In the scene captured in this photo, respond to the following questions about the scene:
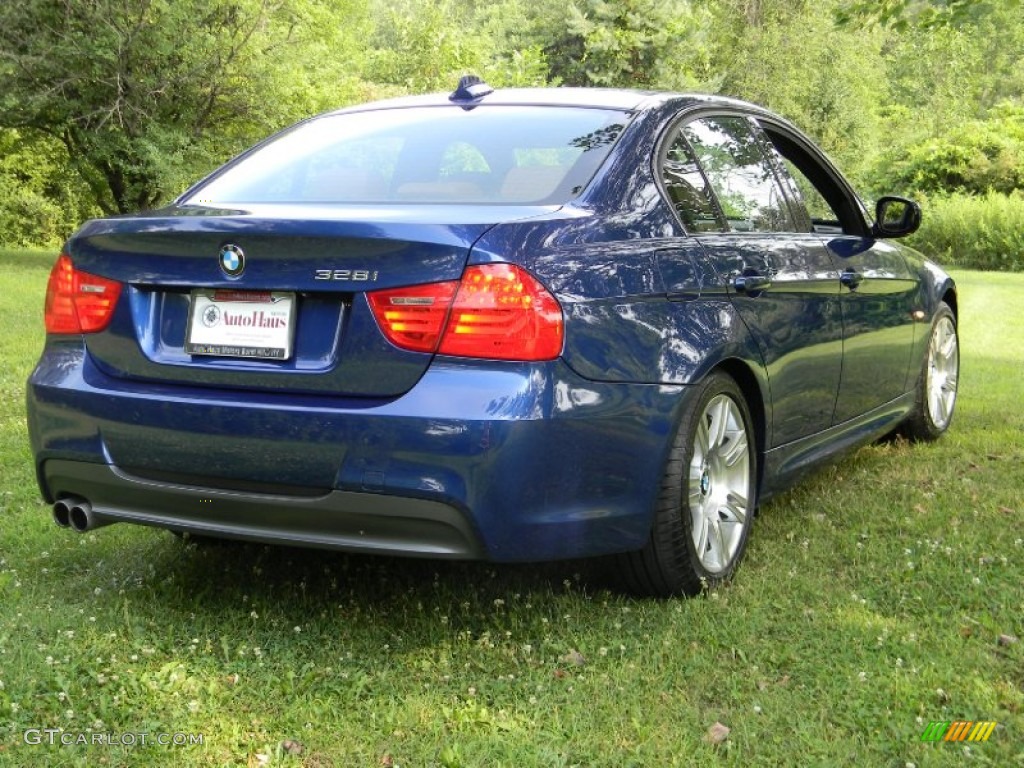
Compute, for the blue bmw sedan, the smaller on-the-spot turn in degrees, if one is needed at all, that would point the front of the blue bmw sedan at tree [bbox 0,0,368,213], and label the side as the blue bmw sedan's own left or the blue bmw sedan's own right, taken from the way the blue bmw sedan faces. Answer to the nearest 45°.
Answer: approximately 45° to the blue bmw sedan's own left

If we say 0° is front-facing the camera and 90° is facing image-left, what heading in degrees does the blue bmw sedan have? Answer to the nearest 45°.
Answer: approximately 225°
